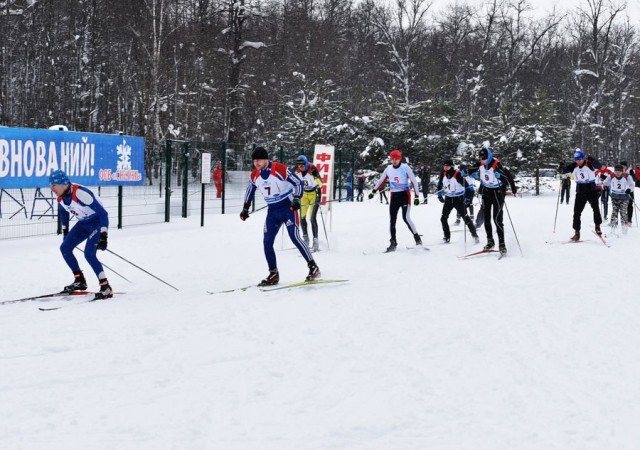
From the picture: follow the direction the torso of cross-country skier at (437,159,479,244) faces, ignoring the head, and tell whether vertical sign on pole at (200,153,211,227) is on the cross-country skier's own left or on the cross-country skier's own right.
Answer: on the cross-country skier's own right

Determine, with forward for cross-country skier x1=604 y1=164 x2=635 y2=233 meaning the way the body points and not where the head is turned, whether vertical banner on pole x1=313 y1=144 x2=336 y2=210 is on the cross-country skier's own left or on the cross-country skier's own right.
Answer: on the cross-country skier's own right

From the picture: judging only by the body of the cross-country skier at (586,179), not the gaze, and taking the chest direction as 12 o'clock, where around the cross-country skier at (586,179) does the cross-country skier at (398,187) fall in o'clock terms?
the cross-country skier at (398,187) is roughly at 2 o'clock from the cross-country skier at (586,179).

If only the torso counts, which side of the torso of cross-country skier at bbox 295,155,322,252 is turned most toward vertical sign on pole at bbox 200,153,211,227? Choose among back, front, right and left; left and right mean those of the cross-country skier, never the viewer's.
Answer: right

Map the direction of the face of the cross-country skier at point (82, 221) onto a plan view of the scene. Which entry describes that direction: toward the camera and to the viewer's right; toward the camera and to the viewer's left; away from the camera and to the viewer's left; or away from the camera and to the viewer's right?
toward the camera and to the viewer's left

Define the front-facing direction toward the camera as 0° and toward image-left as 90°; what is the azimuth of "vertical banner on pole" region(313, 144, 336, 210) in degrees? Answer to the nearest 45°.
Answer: approximately 0°

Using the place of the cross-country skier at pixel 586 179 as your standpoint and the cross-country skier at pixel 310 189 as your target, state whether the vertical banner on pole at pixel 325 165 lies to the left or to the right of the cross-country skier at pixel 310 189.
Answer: right
